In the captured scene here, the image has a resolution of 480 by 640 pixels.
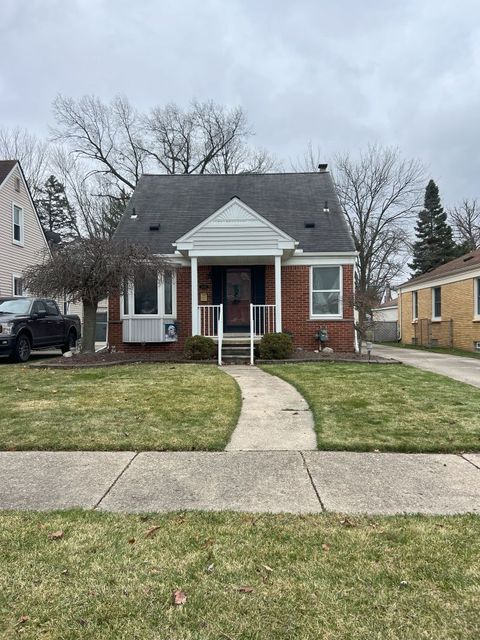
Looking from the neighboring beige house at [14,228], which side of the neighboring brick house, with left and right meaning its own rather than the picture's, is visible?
right

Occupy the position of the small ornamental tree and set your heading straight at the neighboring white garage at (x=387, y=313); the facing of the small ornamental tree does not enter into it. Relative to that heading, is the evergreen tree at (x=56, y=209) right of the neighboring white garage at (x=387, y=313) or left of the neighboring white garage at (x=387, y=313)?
left

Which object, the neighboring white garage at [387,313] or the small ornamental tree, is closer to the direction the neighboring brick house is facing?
the small ornamental tree

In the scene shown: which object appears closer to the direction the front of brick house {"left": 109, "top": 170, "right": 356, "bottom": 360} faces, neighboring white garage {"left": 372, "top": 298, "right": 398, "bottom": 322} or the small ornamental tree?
the small ornamental tree

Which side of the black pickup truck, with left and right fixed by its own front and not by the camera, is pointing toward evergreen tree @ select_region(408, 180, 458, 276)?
back

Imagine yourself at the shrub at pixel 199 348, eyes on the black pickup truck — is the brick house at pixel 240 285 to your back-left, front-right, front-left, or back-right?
back-right

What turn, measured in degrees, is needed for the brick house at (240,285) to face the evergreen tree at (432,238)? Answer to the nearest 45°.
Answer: approximately 135° to its left

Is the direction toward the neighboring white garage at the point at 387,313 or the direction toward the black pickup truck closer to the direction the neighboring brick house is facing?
the black pickup truck

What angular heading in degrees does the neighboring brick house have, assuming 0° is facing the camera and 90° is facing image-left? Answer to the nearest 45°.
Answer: approximately 315°

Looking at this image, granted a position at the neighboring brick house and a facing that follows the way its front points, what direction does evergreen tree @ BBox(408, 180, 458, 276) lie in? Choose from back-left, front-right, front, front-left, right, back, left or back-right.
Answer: back-left
